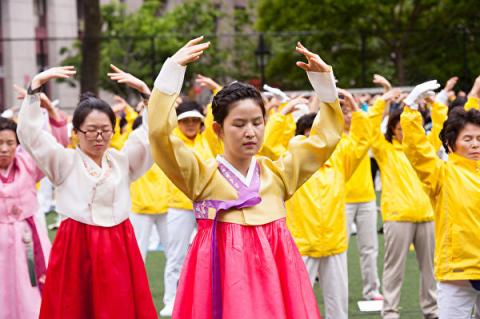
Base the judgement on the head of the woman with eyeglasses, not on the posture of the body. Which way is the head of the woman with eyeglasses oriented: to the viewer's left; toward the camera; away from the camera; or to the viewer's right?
toward the camera

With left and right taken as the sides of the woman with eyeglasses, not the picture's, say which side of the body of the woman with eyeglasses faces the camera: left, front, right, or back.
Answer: front

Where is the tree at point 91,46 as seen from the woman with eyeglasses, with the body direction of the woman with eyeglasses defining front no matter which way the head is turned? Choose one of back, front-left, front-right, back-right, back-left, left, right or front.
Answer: back

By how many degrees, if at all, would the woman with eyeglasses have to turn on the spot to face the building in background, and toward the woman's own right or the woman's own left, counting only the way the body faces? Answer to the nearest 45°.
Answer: approximately 180°
